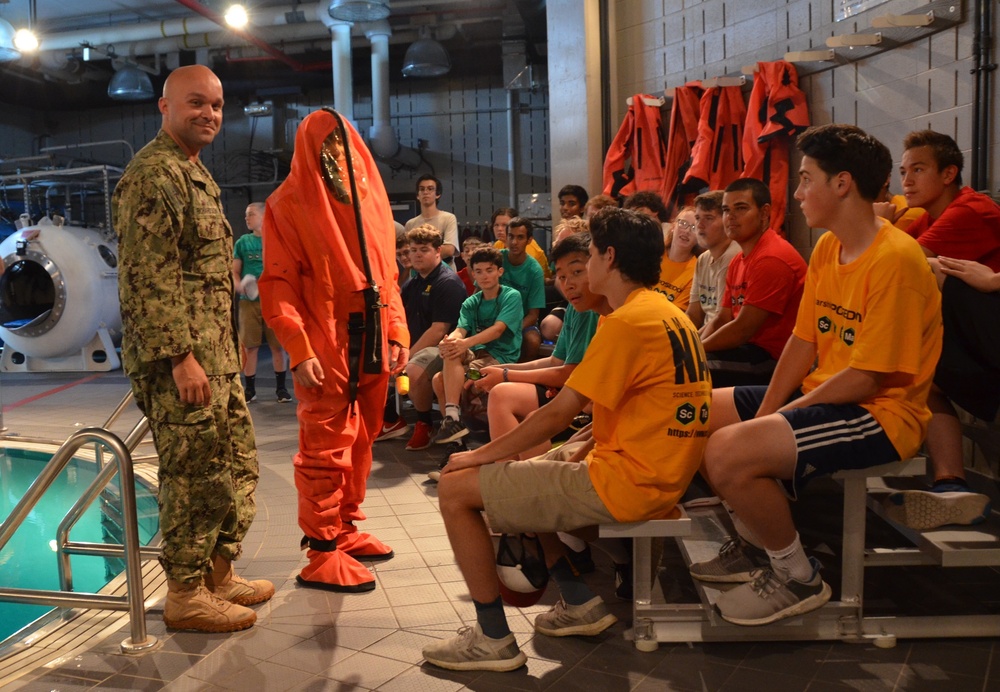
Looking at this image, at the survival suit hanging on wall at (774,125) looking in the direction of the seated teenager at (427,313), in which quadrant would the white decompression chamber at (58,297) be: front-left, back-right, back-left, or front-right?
front-right

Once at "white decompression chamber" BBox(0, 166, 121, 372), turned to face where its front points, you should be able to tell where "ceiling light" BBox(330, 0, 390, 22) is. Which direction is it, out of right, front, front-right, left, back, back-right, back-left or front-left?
left

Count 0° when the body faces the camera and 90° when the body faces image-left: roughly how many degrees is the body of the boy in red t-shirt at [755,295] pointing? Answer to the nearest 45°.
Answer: approximately 45°

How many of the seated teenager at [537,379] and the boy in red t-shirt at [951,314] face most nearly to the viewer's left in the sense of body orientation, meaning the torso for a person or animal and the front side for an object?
2

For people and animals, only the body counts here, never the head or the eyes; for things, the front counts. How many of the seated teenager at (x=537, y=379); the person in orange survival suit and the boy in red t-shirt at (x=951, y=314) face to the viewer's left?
2

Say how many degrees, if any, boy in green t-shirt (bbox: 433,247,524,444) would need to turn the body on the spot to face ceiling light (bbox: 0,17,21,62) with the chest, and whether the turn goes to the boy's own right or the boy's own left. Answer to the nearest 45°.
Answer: approximately 90° to the boy's own right

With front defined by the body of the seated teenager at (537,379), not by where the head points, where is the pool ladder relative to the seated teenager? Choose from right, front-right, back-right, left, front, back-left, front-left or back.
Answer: front-left

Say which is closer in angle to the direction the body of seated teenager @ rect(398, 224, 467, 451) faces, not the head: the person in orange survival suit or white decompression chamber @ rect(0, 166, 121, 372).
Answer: the person in orange survival suit

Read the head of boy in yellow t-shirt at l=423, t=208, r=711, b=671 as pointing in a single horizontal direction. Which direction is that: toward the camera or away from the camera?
away from the camera

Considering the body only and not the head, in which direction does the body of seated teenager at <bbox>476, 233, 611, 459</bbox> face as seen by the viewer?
to the viewer's left

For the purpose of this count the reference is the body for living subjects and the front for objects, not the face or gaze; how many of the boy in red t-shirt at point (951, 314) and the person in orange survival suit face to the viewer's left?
1

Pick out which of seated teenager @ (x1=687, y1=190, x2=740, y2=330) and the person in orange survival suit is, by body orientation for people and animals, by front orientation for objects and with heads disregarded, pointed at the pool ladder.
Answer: the seated teenager

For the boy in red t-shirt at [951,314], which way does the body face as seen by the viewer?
to the viewer's left

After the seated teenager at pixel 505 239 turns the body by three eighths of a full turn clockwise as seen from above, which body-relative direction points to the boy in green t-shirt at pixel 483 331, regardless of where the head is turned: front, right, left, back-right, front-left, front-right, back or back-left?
back

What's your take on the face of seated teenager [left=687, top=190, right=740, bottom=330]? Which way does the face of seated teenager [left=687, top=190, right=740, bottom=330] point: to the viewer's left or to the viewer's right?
to the viewer's left

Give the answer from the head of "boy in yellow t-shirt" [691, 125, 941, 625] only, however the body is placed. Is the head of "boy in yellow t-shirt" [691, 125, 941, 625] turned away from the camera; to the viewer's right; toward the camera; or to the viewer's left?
to the viewer's left

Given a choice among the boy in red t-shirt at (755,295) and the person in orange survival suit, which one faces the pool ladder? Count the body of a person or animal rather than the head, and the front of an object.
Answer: the boy in red t-shirt
